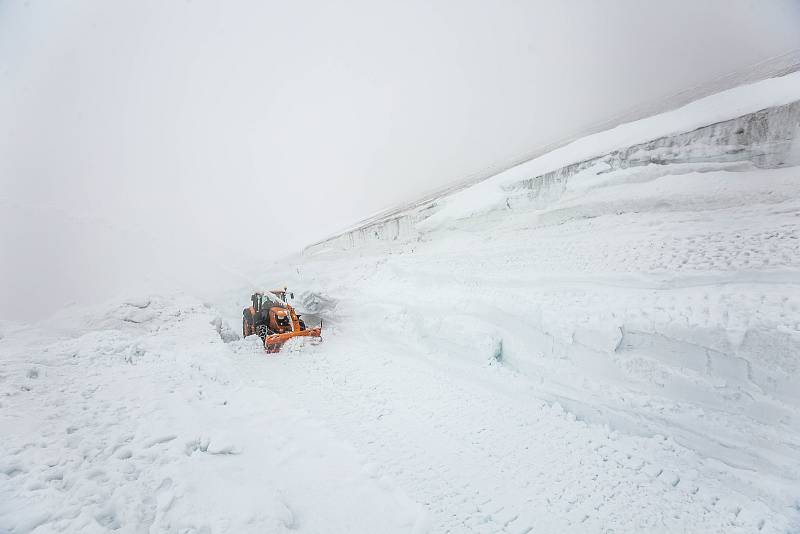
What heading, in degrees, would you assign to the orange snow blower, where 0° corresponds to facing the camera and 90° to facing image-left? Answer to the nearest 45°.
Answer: approximately 315°
